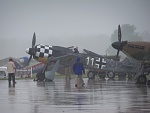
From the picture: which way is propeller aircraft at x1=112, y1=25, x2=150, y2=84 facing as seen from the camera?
to the viewer's left

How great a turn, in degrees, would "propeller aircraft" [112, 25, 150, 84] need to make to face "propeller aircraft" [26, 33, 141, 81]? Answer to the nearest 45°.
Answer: approximately 45° to its right
